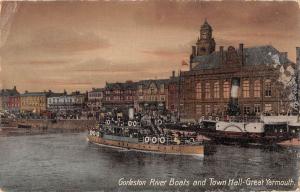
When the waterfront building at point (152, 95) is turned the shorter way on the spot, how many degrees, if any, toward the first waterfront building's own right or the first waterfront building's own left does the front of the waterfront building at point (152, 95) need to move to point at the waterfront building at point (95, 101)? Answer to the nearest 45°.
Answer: approximately 90° to the first waterfront building's own right

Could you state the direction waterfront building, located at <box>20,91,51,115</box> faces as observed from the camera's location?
facing the viewer and to the left of the viewer

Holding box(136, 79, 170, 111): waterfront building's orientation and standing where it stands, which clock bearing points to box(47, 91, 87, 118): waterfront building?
box(47, 91, 87, 118): waterfront building is roughly at 3 o'clock from box(136, 79, 170, 111): waterfront building.

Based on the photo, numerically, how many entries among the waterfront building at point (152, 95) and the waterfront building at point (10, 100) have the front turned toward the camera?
2

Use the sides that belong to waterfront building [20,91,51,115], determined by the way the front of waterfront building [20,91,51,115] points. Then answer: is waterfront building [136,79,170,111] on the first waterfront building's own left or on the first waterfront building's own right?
on the first waterfront building's own left

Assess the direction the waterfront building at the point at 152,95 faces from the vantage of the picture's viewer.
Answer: facing the viewer

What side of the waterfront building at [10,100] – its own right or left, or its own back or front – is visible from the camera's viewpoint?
front

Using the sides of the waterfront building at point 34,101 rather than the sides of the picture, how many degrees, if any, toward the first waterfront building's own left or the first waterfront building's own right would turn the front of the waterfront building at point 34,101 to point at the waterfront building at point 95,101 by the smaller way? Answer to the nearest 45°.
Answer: approximately 135° to the first waterfront building's own left

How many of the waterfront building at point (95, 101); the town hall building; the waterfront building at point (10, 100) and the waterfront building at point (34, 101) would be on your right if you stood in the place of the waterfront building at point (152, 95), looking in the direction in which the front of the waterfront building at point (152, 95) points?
3
